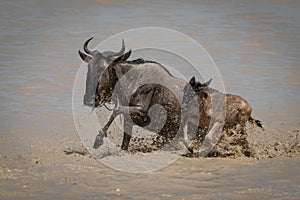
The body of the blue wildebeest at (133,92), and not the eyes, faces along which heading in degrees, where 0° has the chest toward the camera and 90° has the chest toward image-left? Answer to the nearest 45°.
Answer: approximately 45°

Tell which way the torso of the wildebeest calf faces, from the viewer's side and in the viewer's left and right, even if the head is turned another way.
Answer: facing the viewer and to the left of the viewer

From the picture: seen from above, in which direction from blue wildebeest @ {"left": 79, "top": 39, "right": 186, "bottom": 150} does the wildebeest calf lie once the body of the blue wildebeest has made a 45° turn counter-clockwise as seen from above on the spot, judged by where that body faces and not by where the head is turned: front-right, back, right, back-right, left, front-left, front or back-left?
left
